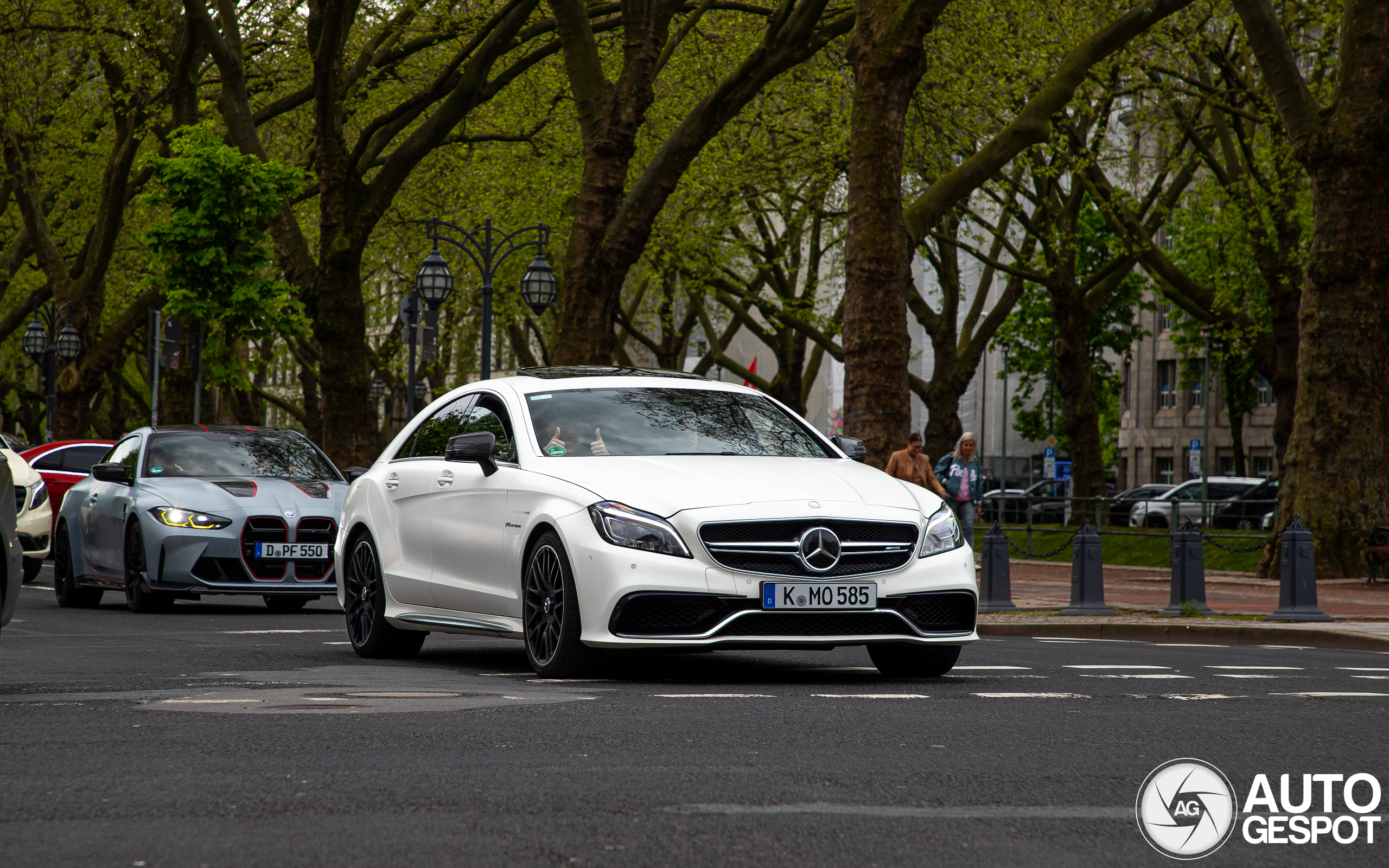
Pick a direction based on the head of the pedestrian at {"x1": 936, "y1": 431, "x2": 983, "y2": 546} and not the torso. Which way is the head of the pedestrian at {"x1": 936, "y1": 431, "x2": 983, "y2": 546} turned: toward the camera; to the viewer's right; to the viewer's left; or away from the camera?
toward the camera

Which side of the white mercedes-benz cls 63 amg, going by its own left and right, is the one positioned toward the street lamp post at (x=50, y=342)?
back

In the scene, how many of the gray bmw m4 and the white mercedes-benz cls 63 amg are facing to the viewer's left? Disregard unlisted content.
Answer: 0

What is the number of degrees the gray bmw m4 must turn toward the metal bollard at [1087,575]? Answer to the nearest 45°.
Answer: approximately 45° to its left

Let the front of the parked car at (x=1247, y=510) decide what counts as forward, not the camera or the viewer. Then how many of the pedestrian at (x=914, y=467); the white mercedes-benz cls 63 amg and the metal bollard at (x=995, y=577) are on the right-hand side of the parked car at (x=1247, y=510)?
0

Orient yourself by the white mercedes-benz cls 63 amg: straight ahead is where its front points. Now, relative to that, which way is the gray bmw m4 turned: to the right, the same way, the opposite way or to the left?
the same way

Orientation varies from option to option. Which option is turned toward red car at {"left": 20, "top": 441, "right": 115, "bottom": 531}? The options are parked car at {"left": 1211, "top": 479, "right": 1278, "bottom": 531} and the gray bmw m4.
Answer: parked car at {"left": 1211, "top": 479, "right": 1278, "bottom": 531}

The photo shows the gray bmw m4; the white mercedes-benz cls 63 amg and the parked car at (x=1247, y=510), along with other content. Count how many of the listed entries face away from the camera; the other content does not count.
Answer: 0

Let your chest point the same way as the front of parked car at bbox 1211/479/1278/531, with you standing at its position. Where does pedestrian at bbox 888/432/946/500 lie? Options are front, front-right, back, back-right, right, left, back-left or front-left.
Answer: front-left

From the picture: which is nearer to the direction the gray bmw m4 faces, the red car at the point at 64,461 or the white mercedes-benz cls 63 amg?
the white mercedes-benz cls 63 amg

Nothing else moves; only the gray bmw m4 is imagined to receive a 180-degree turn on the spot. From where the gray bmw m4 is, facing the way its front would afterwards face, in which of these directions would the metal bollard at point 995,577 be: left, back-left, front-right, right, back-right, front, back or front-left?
back-right

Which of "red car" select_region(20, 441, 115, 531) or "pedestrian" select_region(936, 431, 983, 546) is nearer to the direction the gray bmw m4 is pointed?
the pedestrian
